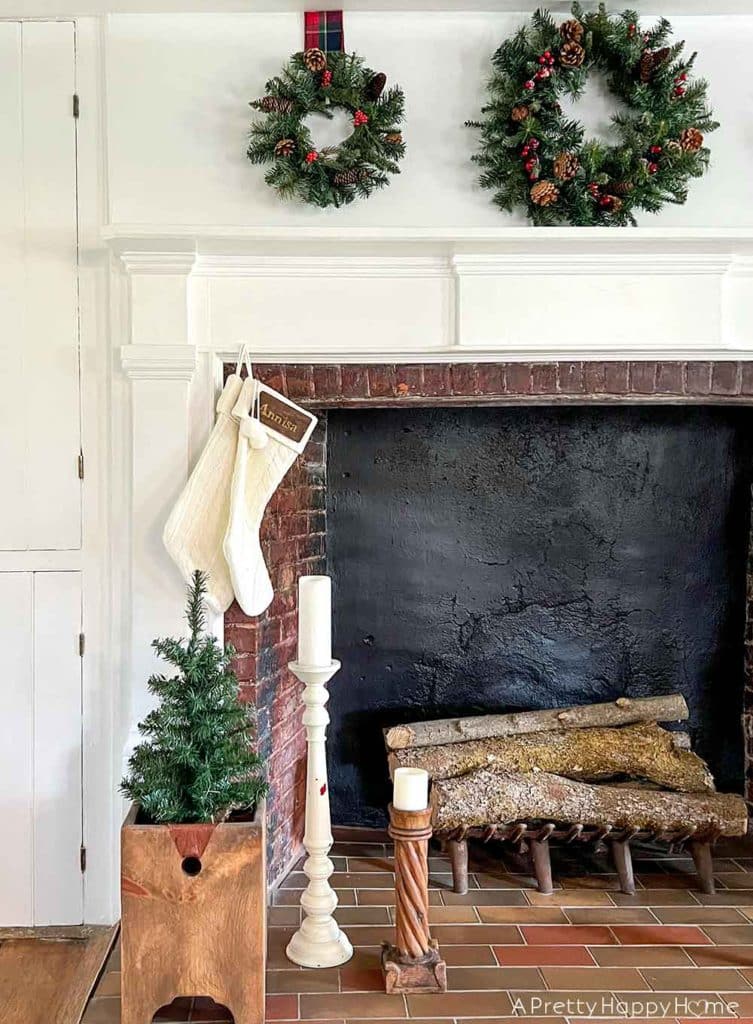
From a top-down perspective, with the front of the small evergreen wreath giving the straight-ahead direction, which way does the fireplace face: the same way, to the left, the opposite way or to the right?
the same way

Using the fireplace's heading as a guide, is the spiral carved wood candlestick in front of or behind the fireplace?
in front

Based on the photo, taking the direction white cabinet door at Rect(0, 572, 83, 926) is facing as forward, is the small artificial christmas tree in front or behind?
in front

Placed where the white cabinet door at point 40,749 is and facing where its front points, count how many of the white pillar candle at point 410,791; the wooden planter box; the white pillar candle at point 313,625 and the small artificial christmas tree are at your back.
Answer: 0

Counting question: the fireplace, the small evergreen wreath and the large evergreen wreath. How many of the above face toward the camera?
3

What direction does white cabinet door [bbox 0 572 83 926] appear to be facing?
toward the camera

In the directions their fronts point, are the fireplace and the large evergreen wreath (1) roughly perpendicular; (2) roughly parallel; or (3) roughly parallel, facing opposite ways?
roughly parallel

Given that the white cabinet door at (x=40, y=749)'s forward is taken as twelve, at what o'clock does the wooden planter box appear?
The wooden planter box is roughly at 11 o'clock from the white cabinet door.

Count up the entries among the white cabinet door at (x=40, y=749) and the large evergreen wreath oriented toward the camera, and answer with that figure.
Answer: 2

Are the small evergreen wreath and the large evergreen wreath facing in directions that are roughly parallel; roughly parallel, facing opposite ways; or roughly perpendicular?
roughly parallel

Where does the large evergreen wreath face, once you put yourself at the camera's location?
facing the viewer
